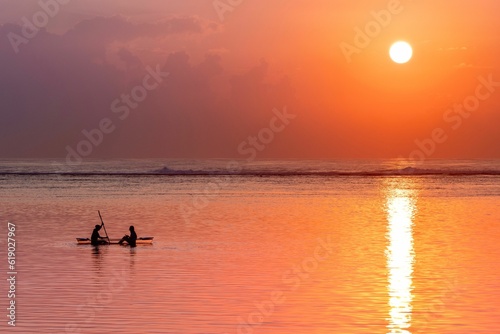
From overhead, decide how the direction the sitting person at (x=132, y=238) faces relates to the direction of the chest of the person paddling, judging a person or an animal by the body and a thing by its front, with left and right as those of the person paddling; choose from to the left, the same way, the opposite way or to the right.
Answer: the opposite way

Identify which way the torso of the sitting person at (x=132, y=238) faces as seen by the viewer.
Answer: to the viewer's left

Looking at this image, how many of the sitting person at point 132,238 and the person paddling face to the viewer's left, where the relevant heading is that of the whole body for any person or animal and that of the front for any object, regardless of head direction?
1

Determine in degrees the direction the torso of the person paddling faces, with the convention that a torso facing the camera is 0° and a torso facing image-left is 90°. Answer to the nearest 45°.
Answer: approximately 270°
